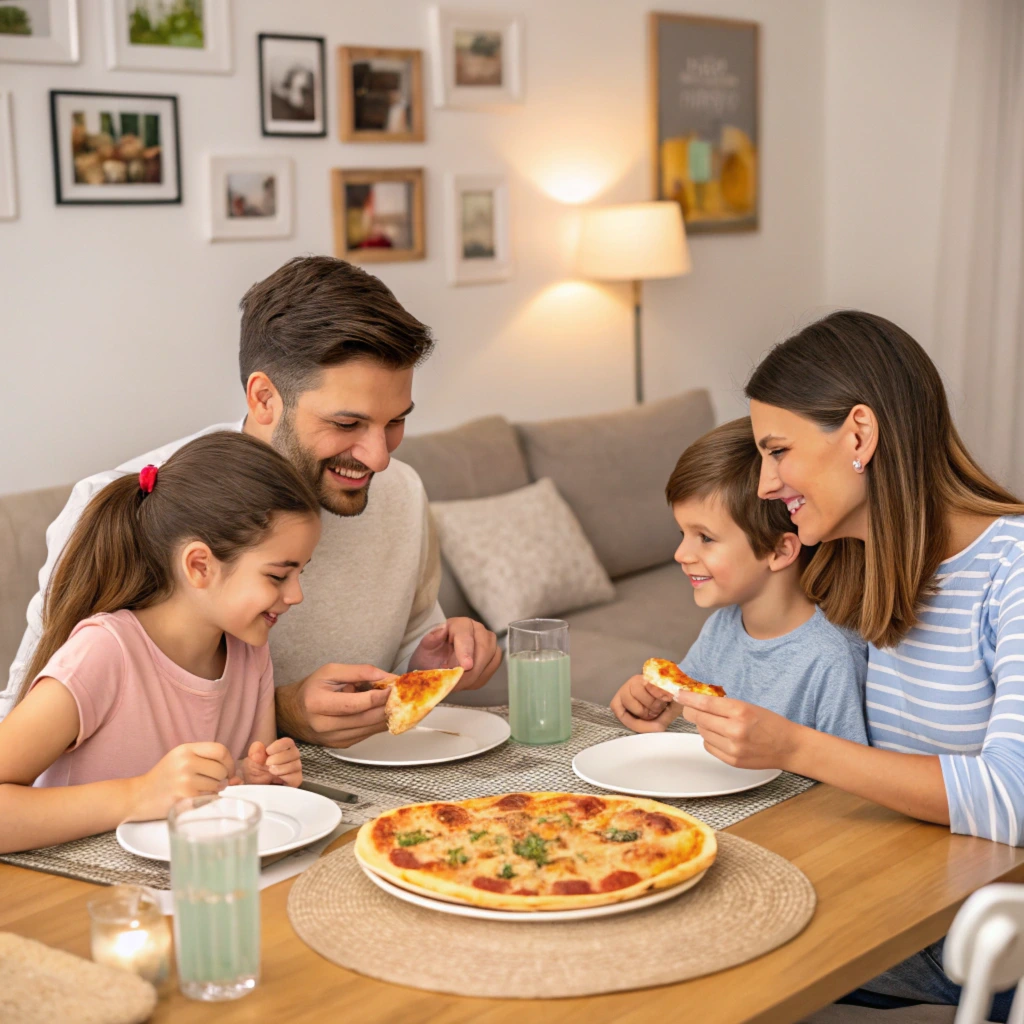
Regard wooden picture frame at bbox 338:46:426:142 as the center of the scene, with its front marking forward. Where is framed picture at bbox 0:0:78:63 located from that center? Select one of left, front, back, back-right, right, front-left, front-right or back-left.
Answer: front-right

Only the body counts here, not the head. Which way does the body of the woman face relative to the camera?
to the viewer's left

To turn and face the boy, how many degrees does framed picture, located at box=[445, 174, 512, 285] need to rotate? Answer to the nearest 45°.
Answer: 0° — it already faces them

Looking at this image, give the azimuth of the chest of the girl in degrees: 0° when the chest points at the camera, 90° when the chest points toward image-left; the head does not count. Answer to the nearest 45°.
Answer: approximately 315°

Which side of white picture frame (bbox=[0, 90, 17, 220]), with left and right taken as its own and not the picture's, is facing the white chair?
front

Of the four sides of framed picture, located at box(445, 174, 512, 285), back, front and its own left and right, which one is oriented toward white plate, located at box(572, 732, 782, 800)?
front

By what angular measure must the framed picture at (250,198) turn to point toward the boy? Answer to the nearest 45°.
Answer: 0° — it already faces them

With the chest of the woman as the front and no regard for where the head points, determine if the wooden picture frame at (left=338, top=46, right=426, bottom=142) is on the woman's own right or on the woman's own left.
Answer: on the woman's own right

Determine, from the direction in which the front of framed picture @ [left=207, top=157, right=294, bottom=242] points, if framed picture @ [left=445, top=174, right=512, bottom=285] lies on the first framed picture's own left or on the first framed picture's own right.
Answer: on the first framed picture's own left

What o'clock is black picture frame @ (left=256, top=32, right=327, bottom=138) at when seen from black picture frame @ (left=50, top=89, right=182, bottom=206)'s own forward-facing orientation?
black picture frame @ (left=256, top=32, right=327, bottom=138) is roughly at 8 o'clock from black picture frame @ (left=50, top=89, right=182, bottom=206).

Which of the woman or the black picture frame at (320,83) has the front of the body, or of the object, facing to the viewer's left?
the woman

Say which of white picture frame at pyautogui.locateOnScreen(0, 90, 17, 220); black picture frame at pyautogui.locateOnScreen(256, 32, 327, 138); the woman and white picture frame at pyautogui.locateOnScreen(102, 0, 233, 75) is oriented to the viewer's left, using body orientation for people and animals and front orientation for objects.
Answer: the woman

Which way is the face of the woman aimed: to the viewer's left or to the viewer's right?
to the viewer's left
